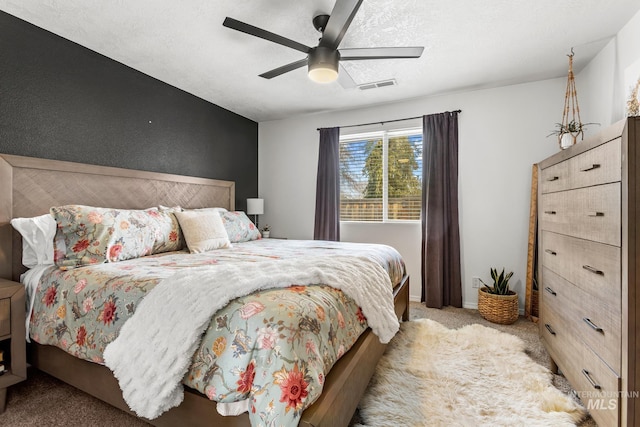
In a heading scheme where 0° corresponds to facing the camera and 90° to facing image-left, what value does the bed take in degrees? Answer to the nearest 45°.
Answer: approximately 315°

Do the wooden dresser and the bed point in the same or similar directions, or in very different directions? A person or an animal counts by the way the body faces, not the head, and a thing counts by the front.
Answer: very different directions

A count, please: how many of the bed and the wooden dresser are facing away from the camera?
0

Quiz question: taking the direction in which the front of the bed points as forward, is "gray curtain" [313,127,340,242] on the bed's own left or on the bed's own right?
on the bed's own left

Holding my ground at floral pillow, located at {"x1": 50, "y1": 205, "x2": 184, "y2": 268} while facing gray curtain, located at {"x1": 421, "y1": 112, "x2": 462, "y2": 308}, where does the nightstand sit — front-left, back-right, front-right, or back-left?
back-right

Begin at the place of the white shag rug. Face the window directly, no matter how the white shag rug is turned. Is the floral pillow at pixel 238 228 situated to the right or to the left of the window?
left

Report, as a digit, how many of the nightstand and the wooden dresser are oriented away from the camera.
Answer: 0

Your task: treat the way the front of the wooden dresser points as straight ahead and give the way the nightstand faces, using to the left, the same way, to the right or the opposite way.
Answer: the opposite way

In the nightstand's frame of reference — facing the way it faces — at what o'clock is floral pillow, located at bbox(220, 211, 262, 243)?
The floral pillow is roughly at 10 o'clock from the nightstand.

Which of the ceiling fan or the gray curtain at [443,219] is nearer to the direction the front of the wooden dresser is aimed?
the ceiling fan

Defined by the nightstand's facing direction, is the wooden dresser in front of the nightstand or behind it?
in front

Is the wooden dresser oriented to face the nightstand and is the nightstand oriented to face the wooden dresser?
yes

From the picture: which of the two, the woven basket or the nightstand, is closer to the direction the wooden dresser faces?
the nightstand

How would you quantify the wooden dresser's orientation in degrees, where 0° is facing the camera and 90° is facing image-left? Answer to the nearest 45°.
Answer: approximately 45°
